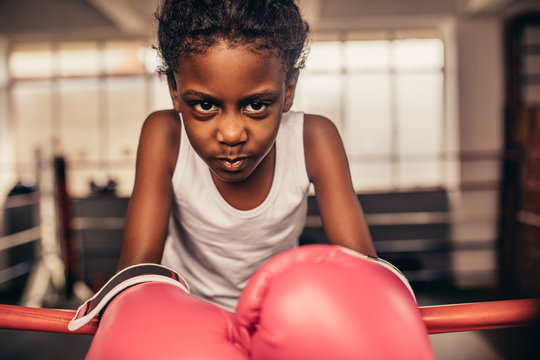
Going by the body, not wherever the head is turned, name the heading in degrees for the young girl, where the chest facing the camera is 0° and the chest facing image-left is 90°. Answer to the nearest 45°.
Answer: approximately 0°

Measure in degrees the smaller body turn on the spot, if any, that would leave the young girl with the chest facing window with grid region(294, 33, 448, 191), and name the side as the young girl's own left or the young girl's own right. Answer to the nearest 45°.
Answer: approximately 180°
